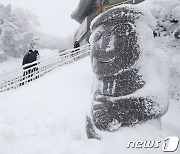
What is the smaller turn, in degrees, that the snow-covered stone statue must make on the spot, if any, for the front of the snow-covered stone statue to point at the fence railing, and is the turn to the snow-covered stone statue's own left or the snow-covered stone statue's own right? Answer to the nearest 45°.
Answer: approximately 90° to the snow-covered stone statue's own right

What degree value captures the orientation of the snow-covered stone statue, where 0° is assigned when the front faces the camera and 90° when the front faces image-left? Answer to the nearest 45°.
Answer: approximately 45°
